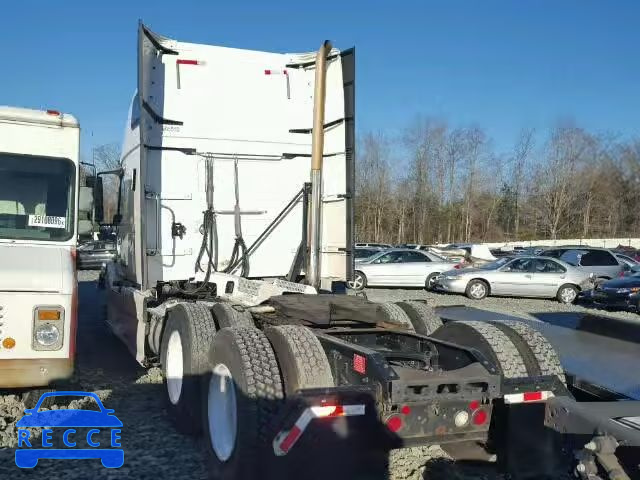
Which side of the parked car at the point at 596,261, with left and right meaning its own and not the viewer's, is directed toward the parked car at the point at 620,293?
left

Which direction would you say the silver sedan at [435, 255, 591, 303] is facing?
to the viewer's left

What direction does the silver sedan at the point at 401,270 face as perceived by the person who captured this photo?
facing to the left of the viewer

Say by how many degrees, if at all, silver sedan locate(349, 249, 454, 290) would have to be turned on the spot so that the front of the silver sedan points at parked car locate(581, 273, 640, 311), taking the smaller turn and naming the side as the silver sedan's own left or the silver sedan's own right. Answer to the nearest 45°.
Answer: approximately 135° to the silver sedan's own left

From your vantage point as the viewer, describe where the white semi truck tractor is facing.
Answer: facing away from the viewer and to the left of the viewer

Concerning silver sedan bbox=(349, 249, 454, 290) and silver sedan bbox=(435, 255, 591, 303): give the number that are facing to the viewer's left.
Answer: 2

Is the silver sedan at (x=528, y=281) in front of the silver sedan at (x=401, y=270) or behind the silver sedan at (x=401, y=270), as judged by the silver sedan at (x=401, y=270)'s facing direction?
behind

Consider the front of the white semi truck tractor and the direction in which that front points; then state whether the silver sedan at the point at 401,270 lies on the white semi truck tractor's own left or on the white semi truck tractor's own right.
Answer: on the white semi truck tractor's own right

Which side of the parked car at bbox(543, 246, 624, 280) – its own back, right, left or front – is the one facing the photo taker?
left

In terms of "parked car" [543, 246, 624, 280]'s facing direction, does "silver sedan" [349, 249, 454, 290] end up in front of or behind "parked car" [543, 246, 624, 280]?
in front

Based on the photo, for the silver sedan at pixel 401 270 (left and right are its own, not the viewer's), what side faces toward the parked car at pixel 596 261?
back

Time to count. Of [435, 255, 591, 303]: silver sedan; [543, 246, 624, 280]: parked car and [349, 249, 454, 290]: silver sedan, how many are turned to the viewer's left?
3
